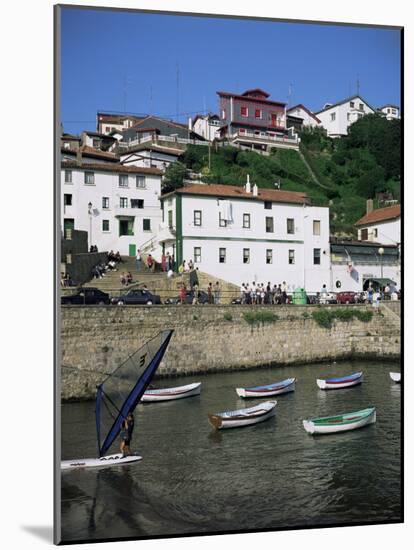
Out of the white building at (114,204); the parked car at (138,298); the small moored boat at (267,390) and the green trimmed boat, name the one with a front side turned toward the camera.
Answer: the white building

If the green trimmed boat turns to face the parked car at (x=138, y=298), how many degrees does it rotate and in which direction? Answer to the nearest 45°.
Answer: approximately 135° to its left

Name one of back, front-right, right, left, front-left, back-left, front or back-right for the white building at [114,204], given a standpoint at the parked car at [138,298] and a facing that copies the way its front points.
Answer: right

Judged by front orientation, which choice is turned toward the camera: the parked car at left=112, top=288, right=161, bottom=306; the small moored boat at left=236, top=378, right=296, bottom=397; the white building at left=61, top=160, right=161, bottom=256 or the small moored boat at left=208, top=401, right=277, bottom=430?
the white building

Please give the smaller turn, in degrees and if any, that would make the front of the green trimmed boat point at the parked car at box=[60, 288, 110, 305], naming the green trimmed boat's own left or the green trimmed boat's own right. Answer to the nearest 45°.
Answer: approximately 135° to the green trimmed boat's own left

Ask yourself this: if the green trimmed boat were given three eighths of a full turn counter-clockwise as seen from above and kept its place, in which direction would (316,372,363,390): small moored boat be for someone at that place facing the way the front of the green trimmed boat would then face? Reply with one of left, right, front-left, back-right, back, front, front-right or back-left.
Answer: right
